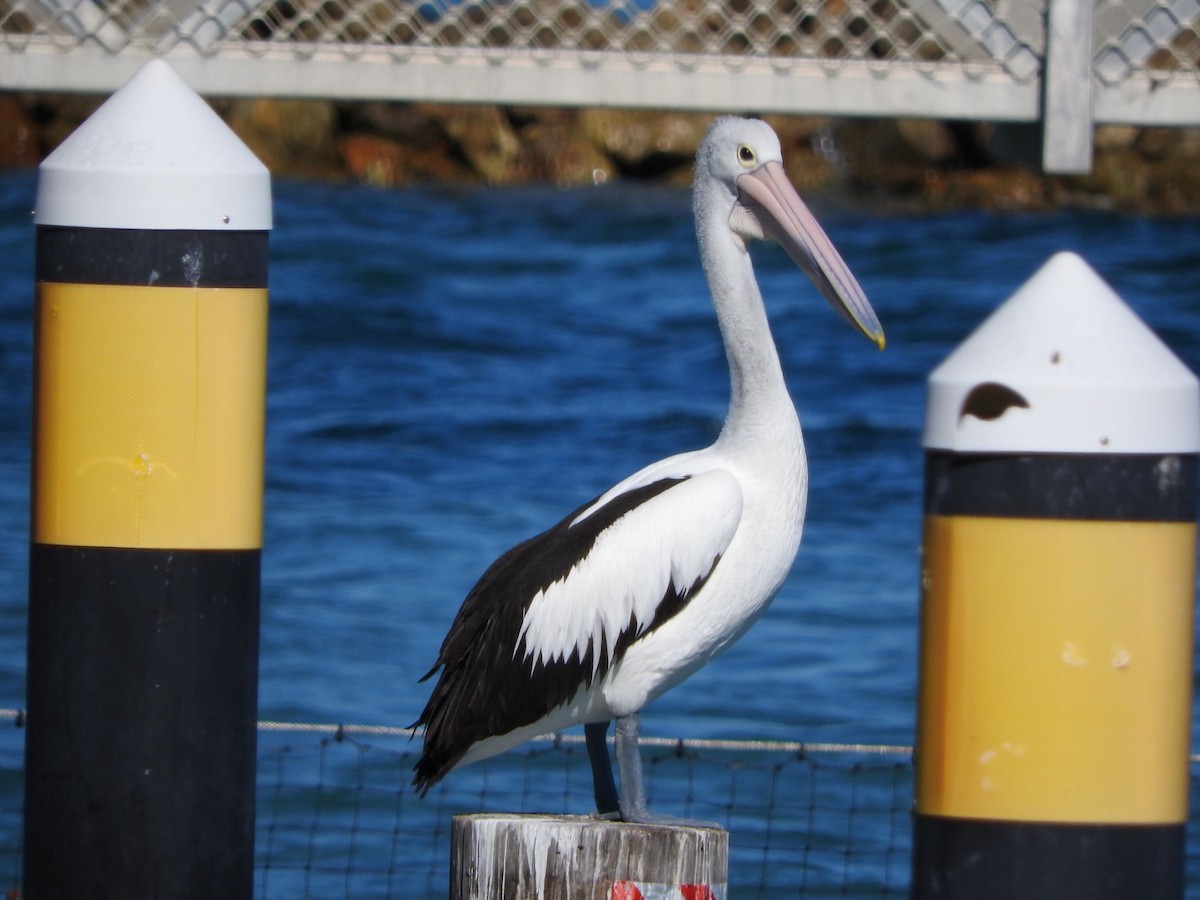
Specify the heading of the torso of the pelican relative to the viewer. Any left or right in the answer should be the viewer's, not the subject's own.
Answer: facing to the right of the viewer

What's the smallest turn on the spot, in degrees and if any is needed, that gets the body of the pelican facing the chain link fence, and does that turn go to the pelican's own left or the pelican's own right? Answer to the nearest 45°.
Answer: approximately 90° to the pelican's own left
